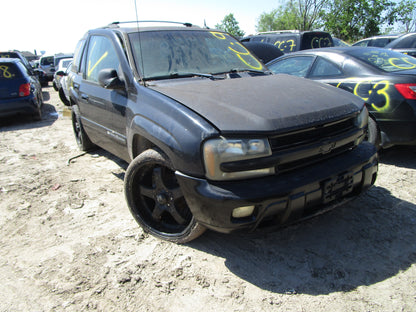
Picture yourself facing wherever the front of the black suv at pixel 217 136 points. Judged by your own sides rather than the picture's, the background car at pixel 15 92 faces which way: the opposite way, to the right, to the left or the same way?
the opposite way

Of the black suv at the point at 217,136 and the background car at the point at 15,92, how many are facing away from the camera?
1

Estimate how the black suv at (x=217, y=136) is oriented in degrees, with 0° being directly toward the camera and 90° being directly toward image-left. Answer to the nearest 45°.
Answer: approximately 315°

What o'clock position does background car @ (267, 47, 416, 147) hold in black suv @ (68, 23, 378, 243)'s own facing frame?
The background car is roughly at 9 o'clock from the black suv.

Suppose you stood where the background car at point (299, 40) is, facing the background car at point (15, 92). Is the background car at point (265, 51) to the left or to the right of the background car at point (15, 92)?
left

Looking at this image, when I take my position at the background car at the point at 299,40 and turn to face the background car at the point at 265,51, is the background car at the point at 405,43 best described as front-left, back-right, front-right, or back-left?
back-left

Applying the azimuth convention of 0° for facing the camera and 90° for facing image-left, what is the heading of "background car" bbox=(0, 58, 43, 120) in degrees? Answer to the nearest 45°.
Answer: approximately 180°

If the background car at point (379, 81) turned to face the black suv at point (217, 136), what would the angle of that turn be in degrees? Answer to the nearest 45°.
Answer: approximately 90° to its left

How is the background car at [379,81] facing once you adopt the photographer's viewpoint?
facing away from the viewer and to the left of the viewer

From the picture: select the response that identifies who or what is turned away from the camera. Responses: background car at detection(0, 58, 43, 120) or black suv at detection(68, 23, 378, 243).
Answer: the background car
